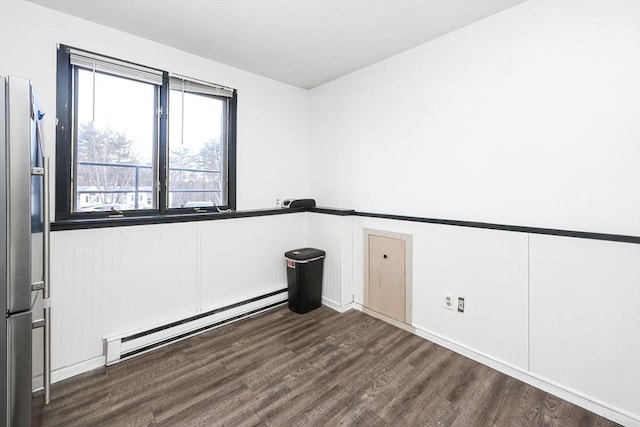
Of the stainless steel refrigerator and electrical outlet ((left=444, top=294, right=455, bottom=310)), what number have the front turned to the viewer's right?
1

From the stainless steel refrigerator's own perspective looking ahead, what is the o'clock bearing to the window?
The window is roughly at 10 o'clock from the stainless steel refrigerator.

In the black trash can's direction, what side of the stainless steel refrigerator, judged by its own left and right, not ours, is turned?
front

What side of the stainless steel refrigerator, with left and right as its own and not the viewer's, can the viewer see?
right

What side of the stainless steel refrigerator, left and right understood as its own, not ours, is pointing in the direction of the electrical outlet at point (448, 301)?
front

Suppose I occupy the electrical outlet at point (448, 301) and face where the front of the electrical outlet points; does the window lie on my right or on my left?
on my right

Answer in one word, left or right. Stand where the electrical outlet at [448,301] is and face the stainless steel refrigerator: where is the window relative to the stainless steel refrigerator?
right

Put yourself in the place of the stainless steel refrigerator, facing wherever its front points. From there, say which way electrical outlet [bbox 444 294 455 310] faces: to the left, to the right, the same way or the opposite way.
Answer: the opposite way

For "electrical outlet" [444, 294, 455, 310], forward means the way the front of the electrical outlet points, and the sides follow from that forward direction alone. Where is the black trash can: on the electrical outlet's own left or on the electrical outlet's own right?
on the electrical outlet's own right
